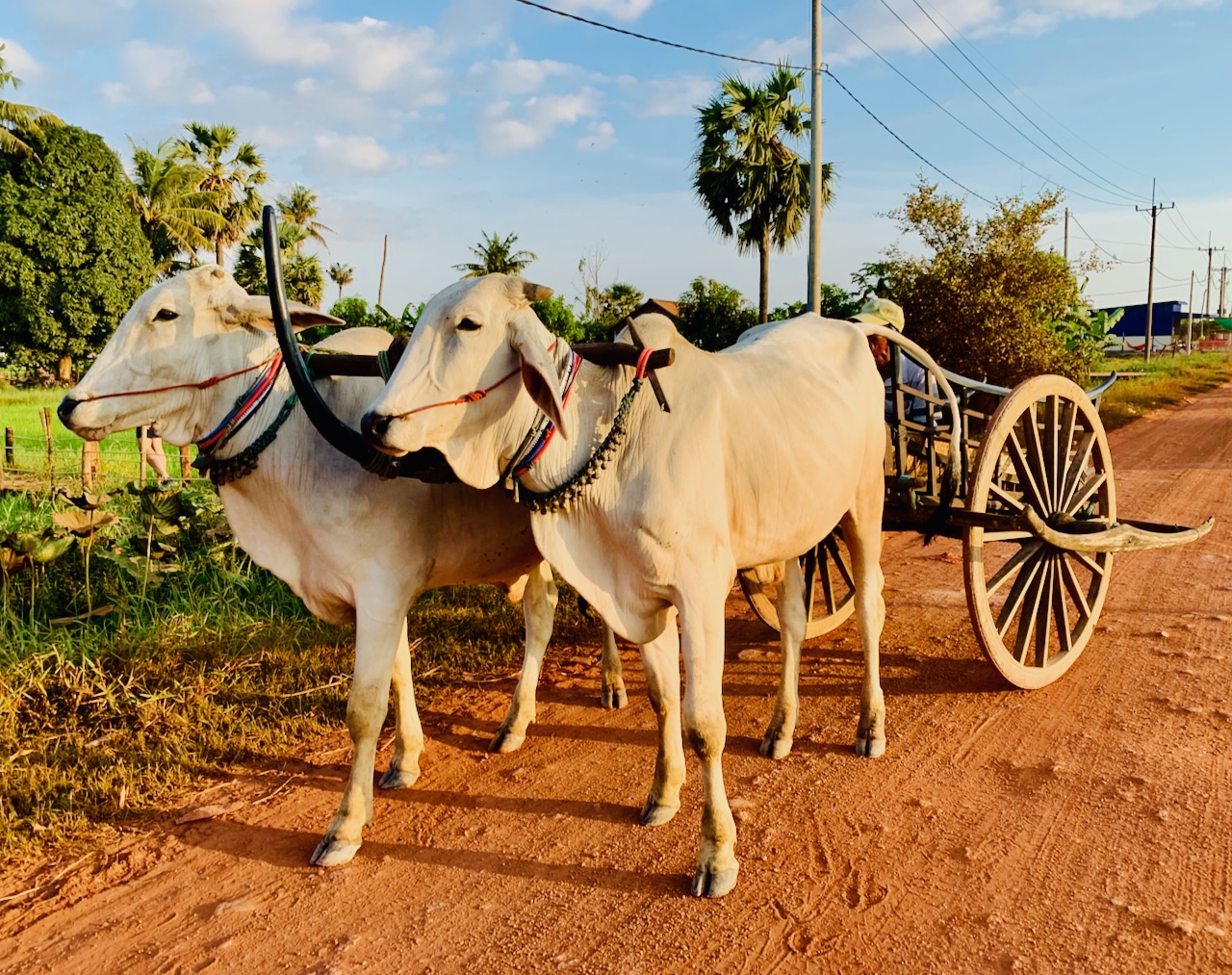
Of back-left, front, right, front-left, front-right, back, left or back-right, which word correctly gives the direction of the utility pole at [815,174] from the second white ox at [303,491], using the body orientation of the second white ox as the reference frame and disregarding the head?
back

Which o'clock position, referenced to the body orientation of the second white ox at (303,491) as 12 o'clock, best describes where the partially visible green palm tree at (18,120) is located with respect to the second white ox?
The partially visible green palm tree is roughly at 4 o'clock from the second white ox.

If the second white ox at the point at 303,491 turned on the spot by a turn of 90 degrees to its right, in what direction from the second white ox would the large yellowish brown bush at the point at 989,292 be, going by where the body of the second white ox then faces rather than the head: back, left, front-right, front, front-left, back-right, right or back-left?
right

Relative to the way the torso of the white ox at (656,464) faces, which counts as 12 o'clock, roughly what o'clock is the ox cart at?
The ox cart is roughly at 6 o'clock from the white ox.

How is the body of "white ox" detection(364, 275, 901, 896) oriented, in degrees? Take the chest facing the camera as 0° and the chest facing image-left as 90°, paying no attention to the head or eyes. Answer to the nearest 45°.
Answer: approximately 45°

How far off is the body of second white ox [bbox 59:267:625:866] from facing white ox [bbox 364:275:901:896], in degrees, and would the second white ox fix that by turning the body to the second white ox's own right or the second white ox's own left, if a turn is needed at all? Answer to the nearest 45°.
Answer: approximately 90° to the second white ox's own left

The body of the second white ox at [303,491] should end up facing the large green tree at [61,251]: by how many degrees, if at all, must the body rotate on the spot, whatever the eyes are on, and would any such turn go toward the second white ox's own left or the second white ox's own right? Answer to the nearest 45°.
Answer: approximately 135° to the second white ox's own right

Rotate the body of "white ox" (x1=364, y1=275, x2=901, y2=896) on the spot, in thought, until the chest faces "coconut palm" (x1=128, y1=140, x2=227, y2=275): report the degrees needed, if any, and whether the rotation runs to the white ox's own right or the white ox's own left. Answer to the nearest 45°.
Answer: approximately 90° to the white ox's own right

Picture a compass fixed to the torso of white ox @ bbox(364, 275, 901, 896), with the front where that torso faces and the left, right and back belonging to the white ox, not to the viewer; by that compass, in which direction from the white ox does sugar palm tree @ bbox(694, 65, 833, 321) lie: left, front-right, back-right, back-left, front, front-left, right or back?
back-right

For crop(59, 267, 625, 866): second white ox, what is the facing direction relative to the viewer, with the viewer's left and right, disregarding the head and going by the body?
facing the viewer and to the left of the viewer

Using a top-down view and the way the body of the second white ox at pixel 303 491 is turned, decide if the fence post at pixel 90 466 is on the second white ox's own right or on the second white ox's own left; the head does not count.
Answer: on the second white ox's own right

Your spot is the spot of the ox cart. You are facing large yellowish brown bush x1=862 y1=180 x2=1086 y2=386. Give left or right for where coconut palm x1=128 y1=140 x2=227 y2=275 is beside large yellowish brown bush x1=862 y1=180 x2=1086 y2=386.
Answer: left
